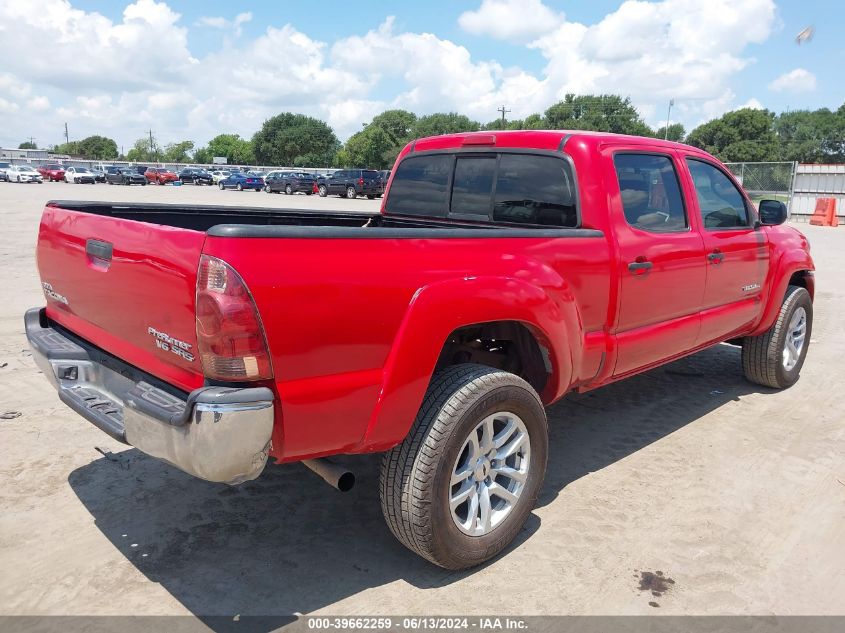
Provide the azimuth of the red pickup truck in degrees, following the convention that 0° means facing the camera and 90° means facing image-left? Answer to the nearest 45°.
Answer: approximately 225°

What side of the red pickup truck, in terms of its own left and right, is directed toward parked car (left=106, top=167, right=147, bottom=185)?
left

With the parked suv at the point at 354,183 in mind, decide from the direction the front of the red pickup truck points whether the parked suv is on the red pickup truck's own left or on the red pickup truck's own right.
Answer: on the red pickup truck's own left

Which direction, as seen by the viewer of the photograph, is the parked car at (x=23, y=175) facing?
facing the viewer and to the right of the viewer

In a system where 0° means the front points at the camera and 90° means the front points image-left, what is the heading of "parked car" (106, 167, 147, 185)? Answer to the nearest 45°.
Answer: approximately 315°

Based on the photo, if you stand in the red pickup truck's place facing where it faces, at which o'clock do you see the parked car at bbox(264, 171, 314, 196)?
The parked car is roughly at 10 o'clock from the red pickup truck.

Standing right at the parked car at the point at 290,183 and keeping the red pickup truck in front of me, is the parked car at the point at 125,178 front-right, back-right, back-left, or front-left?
back-right

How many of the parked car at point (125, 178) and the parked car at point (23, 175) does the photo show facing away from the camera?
0

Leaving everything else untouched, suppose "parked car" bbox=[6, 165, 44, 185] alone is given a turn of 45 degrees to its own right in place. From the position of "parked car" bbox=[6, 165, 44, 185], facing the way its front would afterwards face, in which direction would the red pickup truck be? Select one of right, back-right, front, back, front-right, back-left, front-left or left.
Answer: front
